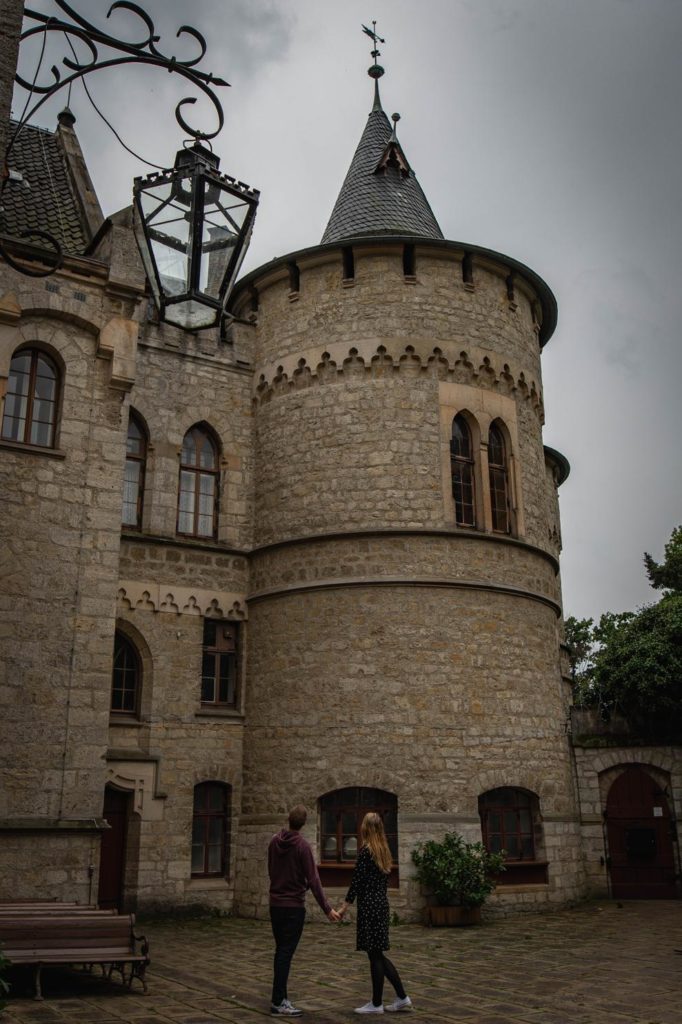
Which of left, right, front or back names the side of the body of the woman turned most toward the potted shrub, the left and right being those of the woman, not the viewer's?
right

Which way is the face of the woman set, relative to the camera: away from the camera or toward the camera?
away from the camera

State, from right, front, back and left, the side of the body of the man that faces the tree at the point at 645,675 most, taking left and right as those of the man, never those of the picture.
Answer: front

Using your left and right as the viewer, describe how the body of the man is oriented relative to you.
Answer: facing away from the viewer and to the right of the viewer

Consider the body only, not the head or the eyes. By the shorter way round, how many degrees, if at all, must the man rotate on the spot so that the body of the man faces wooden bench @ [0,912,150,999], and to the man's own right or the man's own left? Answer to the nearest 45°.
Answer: approximately 90° to the man's own left

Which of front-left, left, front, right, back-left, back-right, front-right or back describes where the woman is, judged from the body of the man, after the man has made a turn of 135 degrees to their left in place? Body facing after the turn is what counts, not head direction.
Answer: back

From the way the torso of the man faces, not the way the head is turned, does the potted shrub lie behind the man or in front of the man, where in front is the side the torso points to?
in front

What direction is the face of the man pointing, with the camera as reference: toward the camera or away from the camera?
away from the camera

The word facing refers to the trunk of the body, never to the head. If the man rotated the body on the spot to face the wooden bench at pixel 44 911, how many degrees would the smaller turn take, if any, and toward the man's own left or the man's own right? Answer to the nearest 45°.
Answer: approximately 90° to the man's own left
